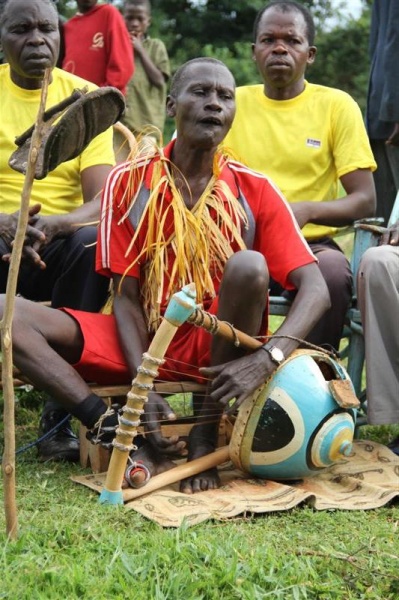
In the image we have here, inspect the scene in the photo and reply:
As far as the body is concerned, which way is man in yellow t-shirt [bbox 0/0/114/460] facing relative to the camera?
toward the camera

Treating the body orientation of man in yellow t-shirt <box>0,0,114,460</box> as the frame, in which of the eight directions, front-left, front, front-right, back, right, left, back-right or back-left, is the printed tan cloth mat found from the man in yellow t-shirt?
front-left

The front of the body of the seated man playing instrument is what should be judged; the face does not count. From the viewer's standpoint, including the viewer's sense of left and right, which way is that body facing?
facing the viewer

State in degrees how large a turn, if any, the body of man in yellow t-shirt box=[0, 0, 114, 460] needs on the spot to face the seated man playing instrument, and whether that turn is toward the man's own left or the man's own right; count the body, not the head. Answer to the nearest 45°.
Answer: approximately 45° to the man's own left

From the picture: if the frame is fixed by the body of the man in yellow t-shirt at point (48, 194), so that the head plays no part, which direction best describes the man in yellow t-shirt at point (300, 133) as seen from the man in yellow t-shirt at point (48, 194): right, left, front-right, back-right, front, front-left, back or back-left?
left

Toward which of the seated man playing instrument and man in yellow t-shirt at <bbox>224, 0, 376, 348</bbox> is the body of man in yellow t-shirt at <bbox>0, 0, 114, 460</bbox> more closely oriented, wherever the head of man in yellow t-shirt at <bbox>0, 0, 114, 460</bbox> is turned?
the seated man playing instrument

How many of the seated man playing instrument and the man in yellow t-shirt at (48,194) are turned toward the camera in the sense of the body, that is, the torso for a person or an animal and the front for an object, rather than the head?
2

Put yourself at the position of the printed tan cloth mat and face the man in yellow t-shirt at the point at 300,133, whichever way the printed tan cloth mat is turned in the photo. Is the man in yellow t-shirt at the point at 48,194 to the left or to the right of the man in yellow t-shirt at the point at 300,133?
left

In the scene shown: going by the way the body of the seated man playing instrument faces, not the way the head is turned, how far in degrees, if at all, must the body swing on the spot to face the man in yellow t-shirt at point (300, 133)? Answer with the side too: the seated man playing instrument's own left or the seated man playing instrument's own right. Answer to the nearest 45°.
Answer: approximately 135° to the seated man playing instrument's own left
